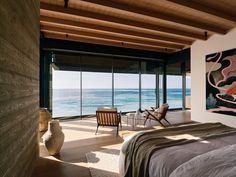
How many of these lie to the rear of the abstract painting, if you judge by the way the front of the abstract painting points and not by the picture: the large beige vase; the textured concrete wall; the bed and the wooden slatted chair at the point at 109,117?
0

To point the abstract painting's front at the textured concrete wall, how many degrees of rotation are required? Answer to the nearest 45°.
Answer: approximately 45° to its left

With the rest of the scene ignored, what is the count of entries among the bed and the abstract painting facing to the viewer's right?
0

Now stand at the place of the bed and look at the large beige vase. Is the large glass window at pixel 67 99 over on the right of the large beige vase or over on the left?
right

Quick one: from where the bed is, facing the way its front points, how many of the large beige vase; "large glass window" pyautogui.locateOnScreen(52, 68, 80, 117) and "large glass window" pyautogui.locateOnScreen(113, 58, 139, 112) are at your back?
0

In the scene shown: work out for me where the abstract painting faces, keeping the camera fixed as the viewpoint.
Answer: facing the viewer and to the left of the viewer

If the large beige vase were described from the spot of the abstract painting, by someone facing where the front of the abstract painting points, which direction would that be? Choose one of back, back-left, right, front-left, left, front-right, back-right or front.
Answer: front

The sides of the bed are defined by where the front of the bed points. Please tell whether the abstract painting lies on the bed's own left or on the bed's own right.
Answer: on the bed's own right

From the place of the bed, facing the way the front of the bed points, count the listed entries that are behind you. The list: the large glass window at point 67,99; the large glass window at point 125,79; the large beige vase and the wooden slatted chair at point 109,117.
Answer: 0

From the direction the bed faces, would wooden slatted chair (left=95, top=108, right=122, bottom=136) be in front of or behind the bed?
in front

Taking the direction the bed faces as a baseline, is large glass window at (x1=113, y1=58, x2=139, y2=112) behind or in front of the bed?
in front

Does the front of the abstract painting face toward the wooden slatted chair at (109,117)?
yes

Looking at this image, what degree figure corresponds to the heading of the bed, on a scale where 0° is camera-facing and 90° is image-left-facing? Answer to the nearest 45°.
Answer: approximately 135°

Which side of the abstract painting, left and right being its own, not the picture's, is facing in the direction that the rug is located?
front
